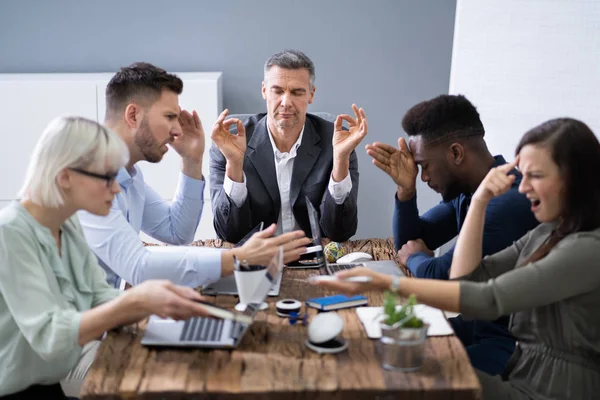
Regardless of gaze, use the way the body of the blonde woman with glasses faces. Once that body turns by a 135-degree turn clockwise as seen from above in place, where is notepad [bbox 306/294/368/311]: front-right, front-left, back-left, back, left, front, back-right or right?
back-left

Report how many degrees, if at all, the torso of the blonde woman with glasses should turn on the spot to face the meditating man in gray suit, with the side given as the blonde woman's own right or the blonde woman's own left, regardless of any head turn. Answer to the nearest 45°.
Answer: approximately 45° to the blonde woman's own left

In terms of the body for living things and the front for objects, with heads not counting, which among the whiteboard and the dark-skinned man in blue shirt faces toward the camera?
the whiteboard

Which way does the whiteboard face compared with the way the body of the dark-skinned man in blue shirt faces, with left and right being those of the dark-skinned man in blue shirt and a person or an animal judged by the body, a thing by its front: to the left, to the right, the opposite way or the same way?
to the left

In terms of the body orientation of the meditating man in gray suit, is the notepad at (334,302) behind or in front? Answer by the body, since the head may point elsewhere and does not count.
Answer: in front

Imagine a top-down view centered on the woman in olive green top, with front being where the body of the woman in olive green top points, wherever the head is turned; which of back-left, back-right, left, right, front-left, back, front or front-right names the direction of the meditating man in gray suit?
front-right

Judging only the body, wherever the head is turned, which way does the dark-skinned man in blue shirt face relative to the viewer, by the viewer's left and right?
facing to the left of the viewer

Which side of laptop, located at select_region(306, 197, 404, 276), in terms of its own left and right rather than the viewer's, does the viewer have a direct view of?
right

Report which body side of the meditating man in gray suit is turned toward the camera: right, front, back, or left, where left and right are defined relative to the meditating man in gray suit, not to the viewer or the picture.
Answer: front

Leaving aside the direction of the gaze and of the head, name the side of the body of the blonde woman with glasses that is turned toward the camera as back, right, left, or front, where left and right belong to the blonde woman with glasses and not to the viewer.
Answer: right

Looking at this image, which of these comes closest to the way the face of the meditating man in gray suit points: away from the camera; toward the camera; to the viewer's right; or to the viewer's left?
toward the camera

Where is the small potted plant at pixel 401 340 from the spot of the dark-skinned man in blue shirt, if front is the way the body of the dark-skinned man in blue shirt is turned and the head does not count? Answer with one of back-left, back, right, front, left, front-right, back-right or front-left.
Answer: left

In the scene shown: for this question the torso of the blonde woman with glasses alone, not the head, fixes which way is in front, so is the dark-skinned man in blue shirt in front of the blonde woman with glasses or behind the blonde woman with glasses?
in front

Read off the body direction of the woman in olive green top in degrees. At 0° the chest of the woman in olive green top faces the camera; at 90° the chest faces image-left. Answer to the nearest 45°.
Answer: approximately 90°

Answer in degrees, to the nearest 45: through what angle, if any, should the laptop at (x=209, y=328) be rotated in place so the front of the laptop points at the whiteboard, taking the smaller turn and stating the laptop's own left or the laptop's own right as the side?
approximately 135° to the laptop's own right

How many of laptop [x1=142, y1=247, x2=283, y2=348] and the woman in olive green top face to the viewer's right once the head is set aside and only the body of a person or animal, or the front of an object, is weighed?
0

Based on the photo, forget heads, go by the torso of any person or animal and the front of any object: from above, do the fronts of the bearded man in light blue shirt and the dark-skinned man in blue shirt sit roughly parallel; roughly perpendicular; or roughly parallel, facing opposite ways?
roughly parallel, facing opposite ways

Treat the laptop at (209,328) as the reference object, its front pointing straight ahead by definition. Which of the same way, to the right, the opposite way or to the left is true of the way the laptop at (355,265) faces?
the opposite way

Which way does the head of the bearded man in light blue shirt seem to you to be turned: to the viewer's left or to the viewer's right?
to the viewer's right

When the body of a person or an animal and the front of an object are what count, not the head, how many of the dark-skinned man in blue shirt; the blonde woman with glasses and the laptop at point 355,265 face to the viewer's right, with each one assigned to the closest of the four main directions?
2
